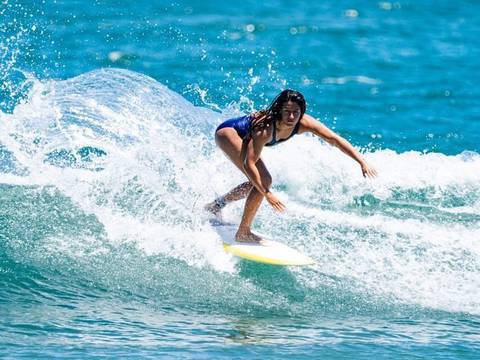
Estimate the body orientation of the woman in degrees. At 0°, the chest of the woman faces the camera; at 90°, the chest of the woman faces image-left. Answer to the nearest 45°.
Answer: approximately 315°
